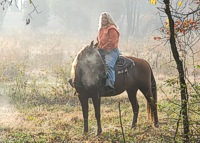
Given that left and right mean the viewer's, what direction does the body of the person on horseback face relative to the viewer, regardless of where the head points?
facing the viewer and to the left of the viewer
